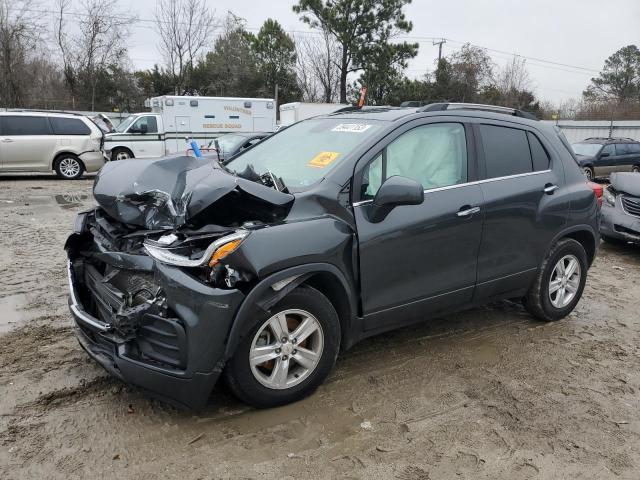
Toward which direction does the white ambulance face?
to the viewer's left

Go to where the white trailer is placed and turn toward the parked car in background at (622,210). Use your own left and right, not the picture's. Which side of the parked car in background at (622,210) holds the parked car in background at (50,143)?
right

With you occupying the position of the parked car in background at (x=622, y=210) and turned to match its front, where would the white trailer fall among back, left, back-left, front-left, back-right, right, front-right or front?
right

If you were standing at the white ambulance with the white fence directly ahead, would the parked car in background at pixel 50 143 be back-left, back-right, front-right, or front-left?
back-right

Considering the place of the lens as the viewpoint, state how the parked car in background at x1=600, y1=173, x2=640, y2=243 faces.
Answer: facing the viewer and to the left of the viewer

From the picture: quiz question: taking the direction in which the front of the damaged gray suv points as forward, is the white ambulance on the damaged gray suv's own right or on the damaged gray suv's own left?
on the damaged gray suv's own right

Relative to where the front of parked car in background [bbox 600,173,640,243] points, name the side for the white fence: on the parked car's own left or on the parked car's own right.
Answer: on the parked car's own right
